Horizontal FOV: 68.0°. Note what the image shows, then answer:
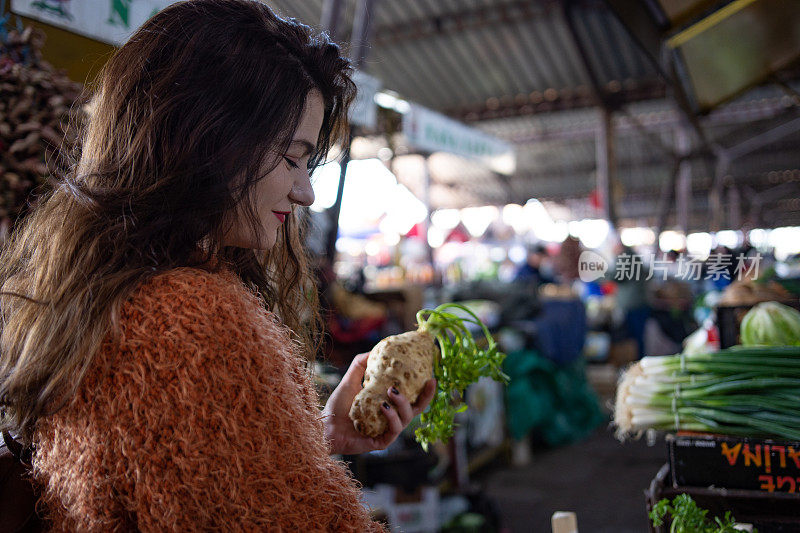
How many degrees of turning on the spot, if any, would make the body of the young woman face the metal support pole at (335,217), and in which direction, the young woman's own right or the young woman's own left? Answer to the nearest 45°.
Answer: approximately 90° to the young woman's own left

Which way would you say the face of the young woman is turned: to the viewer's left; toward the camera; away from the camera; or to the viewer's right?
to the viewer's right

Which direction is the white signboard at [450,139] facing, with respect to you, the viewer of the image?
facing the viewer and to the right of the viewer

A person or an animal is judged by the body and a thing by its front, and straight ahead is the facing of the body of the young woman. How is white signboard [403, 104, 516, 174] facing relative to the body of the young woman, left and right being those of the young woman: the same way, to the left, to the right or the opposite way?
to the right

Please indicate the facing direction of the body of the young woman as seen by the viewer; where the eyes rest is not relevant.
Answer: to the viewer's right

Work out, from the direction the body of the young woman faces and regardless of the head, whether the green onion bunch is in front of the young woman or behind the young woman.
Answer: in front

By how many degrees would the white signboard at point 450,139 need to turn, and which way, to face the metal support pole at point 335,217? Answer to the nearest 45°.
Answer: approximately 45° to its right

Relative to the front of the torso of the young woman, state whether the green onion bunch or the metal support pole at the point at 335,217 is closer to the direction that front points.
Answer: the green onion bunch

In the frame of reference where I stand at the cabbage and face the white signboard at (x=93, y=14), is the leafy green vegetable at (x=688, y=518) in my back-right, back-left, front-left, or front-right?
front-left

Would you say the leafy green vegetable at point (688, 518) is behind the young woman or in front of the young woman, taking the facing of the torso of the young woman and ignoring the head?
in front

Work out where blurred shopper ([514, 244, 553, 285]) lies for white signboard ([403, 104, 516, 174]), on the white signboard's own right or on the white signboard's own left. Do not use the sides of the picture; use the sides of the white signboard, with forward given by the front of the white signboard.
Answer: on the white signboard's own left

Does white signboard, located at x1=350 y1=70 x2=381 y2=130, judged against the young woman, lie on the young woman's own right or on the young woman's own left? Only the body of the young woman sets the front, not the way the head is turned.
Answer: on the young woman's own left

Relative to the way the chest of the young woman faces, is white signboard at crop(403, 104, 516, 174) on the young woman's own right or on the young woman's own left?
on the young woman's own left
